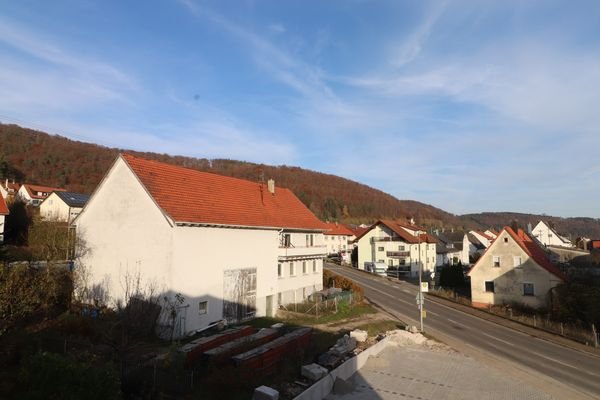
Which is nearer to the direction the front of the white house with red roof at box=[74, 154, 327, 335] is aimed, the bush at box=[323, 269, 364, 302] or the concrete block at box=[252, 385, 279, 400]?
the concrete block

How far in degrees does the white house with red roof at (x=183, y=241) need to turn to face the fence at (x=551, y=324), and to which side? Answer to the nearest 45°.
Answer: approximately 45° to its left

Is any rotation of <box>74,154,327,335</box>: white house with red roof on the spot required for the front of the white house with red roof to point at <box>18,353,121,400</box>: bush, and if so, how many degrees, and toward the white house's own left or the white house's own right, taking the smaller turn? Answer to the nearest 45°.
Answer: approximately 45° to the white house's own right

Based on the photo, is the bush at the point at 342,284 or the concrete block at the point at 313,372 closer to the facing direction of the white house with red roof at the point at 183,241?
the concrete block

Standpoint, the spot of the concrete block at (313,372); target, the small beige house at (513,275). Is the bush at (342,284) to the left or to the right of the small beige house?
left

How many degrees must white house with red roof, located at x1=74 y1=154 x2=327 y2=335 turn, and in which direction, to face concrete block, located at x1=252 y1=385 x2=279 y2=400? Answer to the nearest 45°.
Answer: approximately 45° to its right

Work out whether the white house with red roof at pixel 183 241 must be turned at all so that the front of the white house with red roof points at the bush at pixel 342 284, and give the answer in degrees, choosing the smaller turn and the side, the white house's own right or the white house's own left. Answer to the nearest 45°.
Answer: approximately 90° to the white house's own left

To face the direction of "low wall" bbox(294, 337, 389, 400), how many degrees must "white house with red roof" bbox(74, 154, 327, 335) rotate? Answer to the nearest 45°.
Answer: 0° — it already faces it

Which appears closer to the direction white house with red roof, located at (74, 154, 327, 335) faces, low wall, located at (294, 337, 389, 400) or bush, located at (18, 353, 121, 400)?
the low wall

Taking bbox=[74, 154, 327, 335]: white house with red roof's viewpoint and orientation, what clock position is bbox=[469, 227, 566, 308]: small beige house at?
The small beige house is roughly at 10 o'clock from the white house with red roof.

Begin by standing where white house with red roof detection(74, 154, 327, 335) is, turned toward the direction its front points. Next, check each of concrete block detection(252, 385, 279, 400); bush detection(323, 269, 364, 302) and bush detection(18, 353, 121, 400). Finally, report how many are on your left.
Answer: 1

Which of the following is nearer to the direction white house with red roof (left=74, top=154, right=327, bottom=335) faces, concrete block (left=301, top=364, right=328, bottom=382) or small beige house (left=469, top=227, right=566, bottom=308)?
the concrete block

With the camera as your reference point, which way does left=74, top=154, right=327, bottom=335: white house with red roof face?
facing the viewer and to the right of the viewer
